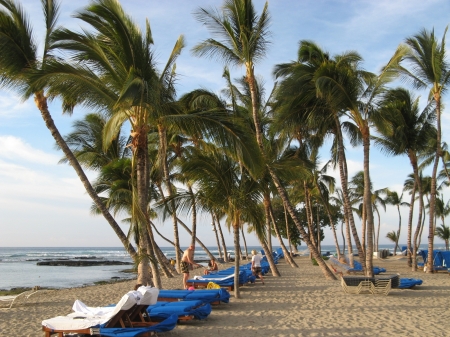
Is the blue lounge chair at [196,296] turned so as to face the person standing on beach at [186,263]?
no

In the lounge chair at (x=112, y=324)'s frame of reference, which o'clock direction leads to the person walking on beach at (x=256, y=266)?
The person walking on beach is roughly at 4 o'clock from the lounge chair.

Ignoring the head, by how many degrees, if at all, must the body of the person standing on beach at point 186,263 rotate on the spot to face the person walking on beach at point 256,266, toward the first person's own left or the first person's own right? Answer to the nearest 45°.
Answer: approximately 45° to the first person's own left

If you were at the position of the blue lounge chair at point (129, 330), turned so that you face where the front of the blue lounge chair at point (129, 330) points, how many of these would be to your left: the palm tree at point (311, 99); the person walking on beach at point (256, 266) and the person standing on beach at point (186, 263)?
0

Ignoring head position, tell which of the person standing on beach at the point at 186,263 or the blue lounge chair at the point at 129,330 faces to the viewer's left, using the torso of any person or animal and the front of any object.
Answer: the blue lounge chair

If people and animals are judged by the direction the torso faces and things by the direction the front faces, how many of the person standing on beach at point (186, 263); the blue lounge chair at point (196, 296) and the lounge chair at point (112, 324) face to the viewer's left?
2

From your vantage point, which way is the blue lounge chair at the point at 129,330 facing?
to the viewer's left

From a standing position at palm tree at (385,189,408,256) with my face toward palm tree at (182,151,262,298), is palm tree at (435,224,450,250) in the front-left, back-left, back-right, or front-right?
back-left

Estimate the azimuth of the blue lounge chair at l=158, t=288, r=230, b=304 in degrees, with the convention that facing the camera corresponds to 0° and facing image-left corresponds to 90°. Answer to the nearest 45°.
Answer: approximately 90°

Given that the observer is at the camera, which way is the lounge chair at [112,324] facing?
facing to the left of the viewer

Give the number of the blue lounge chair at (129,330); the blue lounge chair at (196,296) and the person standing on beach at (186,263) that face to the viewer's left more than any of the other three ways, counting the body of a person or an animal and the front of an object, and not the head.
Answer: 2
